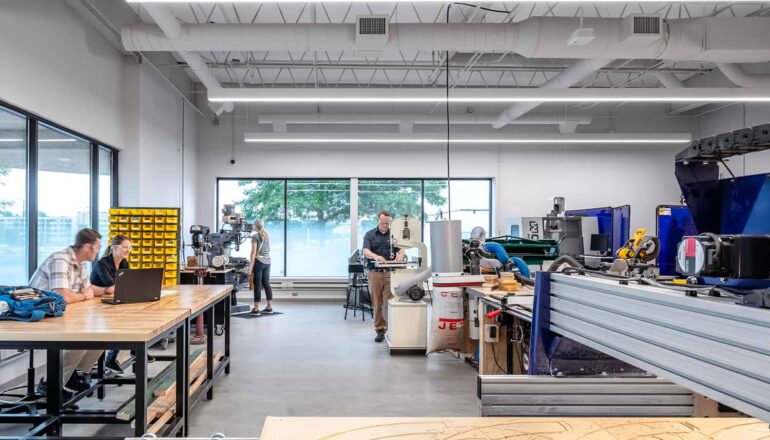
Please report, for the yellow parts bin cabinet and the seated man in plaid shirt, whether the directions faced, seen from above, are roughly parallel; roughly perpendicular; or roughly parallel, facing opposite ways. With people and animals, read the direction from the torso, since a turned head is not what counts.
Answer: roughly perpendicular

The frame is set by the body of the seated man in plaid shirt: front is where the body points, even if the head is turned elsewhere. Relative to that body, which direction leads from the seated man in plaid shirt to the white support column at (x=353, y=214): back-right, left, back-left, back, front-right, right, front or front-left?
front-left

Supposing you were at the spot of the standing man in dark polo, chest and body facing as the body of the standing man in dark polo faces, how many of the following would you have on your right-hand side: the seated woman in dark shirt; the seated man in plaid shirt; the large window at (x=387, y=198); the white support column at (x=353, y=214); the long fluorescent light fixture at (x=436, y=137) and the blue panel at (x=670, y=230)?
2

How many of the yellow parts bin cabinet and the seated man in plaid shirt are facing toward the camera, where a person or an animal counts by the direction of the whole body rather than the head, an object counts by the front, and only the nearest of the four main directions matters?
1

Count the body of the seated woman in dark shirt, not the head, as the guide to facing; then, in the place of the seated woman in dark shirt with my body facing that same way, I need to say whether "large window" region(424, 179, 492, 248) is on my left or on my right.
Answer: on my left

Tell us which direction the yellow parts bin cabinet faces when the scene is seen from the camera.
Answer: facing the viewer

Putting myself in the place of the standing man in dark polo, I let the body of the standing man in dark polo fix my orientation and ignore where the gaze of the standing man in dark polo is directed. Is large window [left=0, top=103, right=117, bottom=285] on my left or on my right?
on my right

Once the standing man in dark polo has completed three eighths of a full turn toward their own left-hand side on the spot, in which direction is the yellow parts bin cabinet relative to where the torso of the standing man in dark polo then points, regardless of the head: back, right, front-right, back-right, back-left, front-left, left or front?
left

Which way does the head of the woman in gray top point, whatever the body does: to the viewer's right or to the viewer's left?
to the viewer's left

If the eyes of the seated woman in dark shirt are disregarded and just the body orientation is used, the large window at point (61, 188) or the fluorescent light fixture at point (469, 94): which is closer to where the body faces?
the fluorescent light fixture

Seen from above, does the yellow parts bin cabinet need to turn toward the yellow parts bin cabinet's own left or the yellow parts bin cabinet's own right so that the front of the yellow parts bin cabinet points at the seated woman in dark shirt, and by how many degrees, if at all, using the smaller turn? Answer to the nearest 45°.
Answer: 0° — it already faces them

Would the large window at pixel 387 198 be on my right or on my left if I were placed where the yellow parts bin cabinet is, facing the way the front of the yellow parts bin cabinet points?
on my left

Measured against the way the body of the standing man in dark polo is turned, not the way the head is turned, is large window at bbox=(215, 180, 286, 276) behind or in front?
behind

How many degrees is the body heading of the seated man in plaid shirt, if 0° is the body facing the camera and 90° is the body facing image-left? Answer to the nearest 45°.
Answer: approximately 270°

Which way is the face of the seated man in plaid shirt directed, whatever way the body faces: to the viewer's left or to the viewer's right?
to the viewer's right
